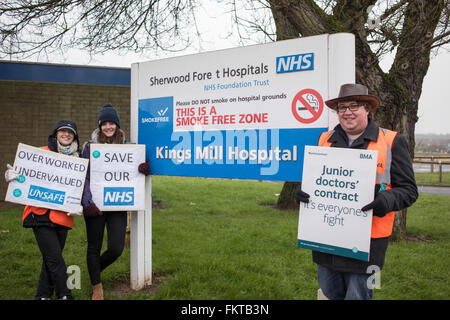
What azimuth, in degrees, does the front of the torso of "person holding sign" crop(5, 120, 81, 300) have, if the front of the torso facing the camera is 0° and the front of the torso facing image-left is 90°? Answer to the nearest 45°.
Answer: approximately 0°

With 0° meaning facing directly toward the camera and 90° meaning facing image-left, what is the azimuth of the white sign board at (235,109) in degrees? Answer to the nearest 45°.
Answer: approximately 45°

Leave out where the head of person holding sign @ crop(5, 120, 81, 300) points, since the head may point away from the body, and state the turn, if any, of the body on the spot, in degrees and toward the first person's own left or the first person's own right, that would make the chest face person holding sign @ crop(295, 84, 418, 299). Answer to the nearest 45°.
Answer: approximately 45° to the first person's own left

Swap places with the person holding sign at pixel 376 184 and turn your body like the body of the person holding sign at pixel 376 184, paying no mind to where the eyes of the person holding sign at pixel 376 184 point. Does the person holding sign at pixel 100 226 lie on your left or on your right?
on your right

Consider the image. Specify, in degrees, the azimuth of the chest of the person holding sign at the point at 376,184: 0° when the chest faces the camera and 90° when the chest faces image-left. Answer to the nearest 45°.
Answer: approximately 45°

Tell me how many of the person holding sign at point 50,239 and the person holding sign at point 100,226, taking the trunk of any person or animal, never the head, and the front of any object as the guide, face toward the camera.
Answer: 2

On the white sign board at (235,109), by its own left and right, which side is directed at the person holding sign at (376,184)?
left

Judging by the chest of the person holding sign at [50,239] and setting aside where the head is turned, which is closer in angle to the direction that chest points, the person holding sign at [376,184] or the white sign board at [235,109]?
the person holding sign

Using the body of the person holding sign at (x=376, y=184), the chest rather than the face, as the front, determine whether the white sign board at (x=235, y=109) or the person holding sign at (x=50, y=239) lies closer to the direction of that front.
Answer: the person holding sign

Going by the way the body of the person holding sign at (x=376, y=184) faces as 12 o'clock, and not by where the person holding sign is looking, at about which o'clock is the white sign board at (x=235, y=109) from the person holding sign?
The white sign board is roughly at 3 o'clock from the person holding sign.
